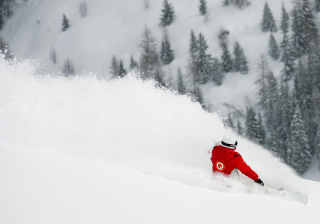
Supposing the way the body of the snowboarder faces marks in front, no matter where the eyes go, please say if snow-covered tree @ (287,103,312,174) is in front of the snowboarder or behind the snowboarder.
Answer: in front

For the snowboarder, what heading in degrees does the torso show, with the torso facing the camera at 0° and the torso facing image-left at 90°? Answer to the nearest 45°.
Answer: approximately 225°
